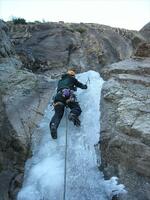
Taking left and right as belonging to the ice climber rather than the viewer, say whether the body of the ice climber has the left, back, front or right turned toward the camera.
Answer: back
